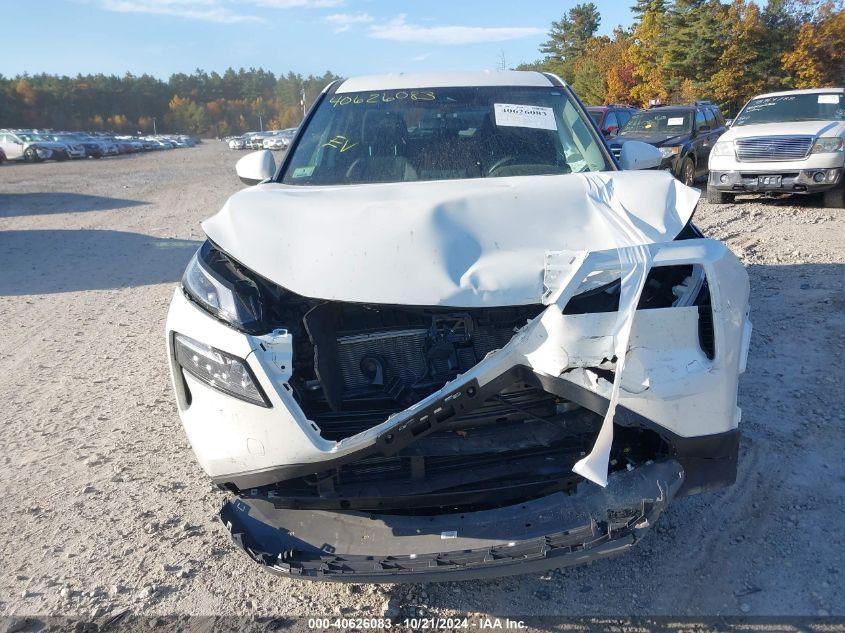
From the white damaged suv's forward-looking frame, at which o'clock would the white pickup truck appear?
The white pickup truck is roughly at 7 o'clock from the white damaged suv.

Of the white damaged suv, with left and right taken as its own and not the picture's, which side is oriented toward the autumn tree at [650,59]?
back

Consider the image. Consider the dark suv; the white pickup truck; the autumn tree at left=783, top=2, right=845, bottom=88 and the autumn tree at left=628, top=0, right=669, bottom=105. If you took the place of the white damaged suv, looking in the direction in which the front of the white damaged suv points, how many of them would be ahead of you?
0

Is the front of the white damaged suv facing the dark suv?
no

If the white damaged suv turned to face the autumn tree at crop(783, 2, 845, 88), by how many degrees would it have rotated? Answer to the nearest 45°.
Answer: approximately 135° to its left

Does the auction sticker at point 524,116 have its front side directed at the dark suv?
no

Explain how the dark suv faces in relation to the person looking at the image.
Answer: facing the viewer and to the left of the viewer

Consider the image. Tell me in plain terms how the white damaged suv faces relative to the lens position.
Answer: facing the viewer

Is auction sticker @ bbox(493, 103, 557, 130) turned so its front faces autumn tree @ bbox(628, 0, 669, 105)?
no

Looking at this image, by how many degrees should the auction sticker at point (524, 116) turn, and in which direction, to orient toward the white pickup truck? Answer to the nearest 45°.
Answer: approximately 135° to its left

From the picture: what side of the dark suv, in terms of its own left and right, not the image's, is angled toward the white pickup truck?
left

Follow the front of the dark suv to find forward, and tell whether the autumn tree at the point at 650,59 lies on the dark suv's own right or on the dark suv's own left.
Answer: on the dark suv's own right
